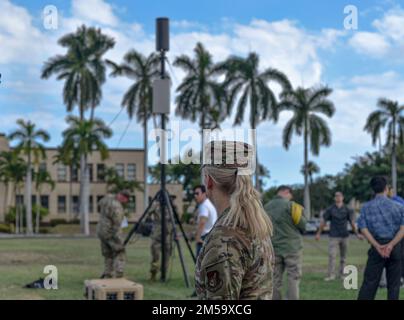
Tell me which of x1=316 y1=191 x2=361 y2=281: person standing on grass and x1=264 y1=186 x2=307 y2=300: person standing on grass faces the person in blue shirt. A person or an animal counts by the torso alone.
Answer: x1=316 y1=191 x2=361 y2=281: person standing on grass

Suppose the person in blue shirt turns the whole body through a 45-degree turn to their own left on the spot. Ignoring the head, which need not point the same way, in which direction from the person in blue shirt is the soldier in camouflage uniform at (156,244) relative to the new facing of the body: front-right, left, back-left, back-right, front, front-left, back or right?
front

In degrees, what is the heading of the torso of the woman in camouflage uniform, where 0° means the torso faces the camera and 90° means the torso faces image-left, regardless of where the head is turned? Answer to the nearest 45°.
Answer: approximately 135°

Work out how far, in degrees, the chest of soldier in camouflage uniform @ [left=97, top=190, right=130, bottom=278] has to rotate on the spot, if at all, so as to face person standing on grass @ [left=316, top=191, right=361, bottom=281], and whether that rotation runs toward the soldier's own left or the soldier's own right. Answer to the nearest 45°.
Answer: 0° — they already face them

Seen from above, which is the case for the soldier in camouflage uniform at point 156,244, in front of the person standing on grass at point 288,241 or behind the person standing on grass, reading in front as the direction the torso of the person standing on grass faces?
in front

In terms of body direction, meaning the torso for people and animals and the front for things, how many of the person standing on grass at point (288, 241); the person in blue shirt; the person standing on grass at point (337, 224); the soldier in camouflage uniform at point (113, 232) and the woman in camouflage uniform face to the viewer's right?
1

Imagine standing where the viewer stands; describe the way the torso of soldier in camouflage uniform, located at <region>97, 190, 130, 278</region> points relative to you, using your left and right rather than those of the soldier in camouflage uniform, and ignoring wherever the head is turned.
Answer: facing to the right of the viewer

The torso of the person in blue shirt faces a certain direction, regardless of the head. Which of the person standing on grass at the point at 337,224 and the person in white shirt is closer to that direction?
the person standing on grass

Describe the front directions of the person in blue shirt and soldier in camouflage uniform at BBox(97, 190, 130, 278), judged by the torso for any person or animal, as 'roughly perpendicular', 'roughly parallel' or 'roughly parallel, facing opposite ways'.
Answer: roughly perpendicular

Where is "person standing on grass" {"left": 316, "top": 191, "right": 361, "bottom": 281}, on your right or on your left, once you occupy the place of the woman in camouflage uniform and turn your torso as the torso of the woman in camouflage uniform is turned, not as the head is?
on your right

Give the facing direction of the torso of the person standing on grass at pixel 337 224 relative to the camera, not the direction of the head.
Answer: toward the camera

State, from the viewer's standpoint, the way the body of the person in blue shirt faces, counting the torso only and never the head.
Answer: away from the camera

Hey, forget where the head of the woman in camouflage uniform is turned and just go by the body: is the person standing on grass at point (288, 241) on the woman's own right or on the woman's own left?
on the woman's own right
